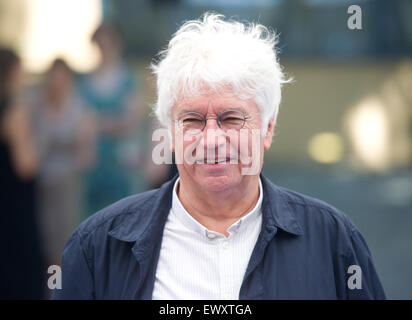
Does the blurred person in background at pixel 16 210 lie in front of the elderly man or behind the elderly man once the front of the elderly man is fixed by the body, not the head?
behind

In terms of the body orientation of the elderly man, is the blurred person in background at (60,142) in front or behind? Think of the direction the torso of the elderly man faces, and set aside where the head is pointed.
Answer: behind

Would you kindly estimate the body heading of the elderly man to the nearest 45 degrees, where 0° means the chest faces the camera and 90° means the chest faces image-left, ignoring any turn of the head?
approximately 0°

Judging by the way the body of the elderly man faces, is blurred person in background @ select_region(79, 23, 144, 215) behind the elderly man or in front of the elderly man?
behind
